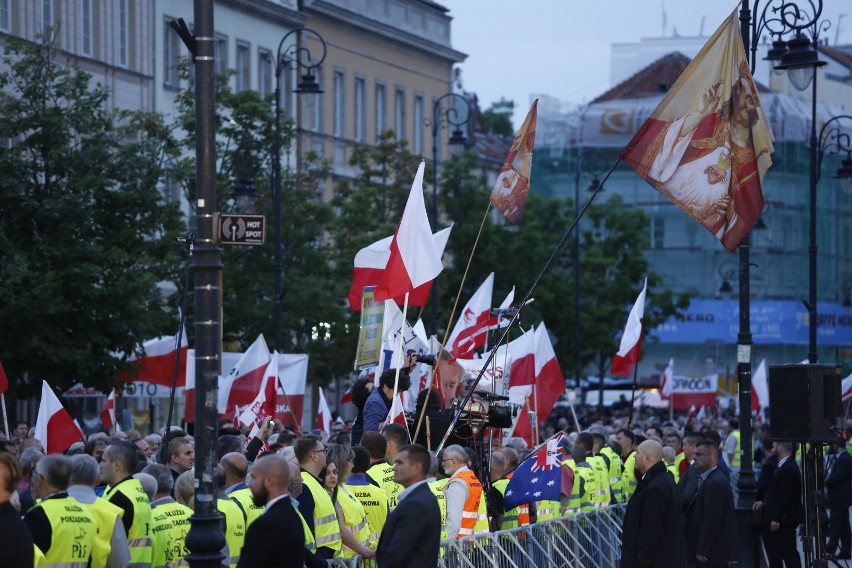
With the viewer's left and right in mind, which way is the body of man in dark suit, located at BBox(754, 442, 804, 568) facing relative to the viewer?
facing to the left of the viewer

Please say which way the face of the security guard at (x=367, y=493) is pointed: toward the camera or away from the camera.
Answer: away from the camera

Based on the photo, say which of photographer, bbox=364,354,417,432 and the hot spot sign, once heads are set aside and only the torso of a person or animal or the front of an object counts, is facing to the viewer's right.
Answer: the photographer

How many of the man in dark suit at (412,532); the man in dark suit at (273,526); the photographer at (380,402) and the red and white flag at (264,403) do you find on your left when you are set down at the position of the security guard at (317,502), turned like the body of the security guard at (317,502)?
2

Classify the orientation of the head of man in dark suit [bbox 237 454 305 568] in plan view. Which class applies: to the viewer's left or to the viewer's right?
to the viewer's left

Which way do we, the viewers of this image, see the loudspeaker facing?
facing the viewer and to the left of the viewer

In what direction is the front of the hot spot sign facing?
toward the camera

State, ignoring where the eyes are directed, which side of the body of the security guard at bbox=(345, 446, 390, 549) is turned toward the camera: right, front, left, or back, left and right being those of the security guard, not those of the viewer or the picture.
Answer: back

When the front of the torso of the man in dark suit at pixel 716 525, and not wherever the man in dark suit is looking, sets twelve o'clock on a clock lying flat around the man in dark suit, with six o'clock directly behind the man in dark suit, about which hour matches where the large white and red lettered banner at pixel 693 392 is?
The large white and red lettered banner is roughly at 3 o'clock from the man in dark suit.

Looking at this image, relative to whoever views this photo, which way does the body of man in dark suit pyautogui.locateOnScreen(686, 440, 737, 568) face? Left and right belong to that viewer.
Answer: facing to the left of the viewer
